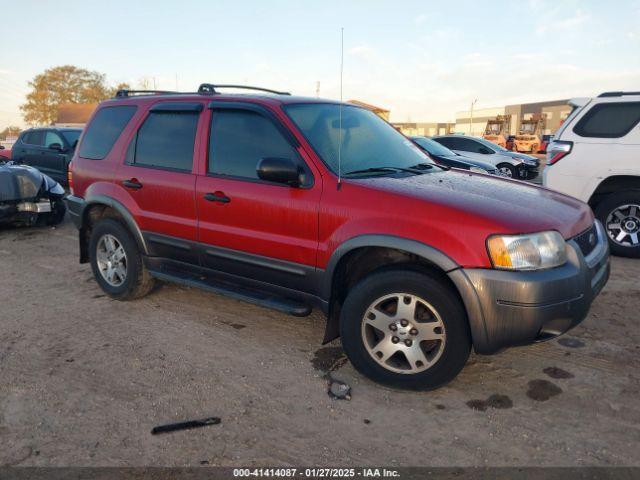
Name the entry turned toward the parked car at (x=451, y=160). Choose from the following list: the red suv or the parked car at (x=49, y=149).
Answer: the parked car at (x=49, y=149)

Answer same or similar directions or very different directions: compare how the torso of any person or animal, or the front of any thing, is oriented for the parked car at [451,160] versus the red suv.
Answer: same or similar directions

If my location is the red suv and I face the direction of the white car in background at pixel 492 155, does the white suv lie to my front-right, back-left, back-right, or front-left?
front-right

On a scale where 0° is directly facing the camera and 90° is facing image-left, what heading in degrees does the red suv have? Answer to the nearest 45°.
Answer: approximately 315°

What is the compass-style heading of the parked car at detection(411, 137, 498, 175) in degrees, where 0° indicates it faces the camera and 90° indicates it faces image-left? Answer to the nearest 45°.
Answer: approximately 315°

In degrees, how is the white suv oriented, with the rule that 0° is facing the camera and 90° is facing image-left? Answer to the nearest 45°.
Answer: approximately 270°

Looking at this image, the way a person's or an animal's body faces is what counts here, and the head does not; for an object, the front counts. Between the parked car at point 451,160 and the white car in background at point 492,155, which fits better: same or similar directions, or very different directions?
same or similar directions

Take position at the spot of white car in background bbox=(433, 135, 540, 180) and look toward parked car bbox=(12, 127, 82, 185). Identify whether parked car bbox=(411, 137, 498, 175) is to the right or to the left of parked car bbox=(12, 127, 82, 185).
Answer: left

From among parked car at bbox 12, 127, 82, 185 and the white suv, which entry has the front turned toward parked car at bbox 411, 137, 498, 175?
parked car at bbox 12, 127, 82, 185

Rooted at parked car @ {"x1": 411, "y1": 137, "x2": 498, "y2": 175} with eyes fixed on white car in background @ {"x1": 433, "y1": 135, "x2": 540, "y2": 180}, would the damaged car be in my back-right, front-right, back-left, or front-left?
back-left

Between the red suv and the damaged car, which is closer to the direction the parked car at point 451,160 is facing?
the red suv

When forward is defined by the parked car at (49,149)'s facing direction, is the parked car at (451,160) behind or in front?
in front
